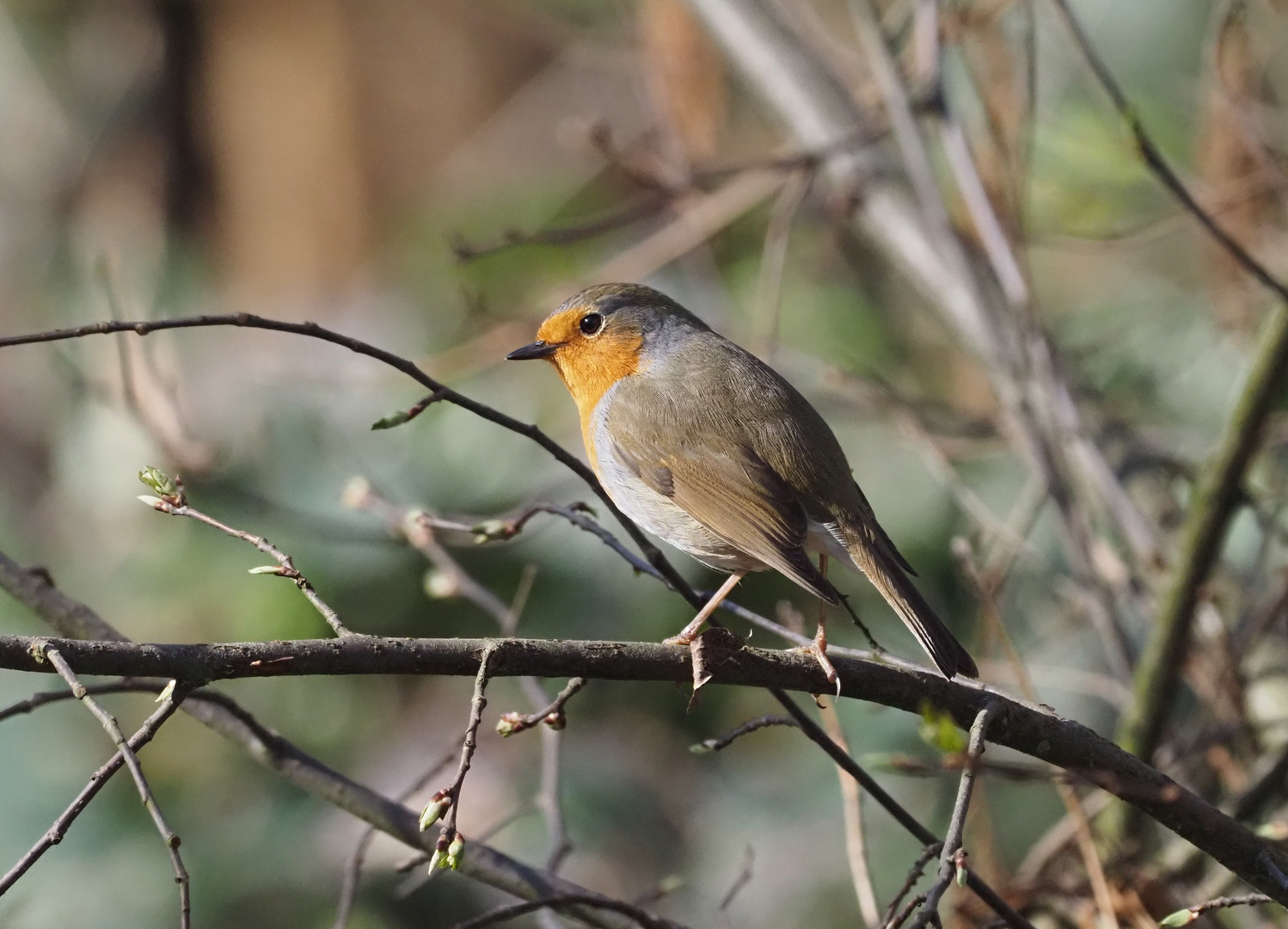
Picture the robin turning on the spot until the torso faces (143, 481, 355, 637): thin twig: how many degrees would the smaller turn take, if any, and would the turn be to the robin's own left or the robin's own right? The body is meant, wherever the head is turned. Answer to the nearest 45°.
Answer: approximately 45° to the robin's own left

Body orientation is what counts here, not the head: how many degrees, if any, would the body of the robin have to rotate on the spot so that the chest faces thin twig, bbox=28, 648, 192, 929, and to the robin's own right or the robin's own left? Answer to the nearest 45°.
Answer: approximately 45° to the robin's own left

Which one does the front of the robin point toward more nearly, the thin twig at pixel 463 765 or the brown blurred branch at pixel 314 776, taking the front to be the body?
the brown blurred branch

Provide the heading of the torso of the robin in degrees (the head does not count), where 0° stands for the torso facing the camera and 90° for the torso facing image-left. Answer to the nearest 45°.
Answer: approximately 90°
